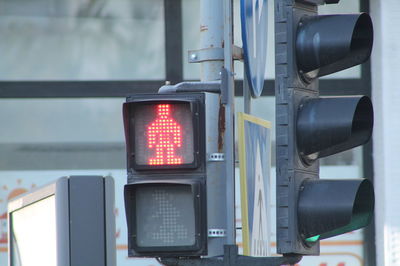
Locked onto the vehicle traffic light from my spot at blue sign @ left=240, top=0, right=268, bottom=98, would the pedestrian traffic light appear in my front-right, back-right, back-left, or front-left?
back-right

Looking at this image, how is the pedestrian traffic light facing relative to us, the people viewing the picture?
facing the viewer

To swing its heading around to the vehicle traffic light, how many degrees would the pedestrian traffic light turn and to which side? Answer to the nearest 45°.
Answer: approximately 90° to its left
